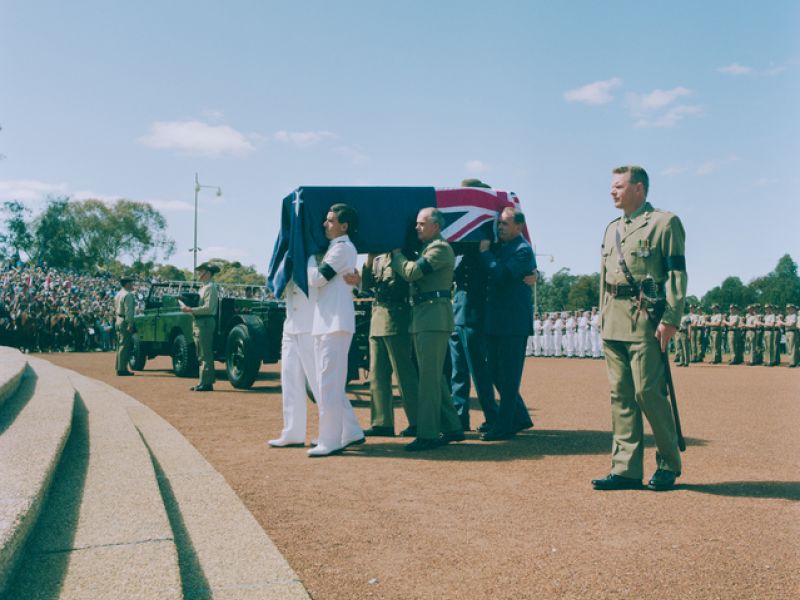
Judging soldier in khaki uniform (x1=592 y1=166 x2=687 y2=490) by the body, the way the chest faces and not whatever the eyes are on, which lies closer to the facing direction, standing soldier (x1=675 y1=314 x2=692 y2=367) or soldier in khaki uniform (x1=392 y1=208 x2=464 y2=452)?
the soldier in khaki uniform

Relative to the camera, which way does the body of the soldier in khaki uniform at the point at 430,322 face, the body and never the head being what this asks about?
to the viewer's left

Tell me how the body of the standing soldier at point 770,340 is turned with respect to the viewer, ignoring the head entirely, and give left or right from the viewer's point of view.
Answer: facing the viewer and to the left of the viewer

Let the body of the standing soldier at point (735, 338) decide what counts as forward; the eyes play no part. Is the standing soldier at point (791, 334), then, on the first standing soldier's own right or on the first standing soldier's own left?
on the first standing soldier's own left

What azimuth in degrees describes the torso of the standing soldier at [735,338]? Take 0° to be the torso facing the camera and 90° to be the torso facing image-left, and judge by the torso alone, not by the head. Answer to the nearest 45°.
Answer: approximately 45°

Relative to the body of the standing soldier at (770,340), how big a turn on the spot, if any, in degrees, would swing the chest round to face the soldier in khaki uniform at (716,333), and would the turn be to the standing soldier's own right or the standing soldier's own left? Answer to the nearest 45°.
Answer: approximately 90° to the standing soldier's own right

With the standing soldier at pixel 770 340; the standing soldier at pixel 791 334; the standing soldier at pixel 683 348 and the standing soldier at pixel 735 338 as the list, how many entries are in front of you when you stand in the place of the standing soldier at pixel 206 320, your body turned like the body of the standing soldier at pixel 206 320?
0

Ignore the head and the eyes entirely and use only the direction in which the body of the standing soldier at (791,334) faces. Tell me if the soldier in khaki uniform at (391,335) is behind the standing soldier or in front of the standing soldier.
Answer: in front

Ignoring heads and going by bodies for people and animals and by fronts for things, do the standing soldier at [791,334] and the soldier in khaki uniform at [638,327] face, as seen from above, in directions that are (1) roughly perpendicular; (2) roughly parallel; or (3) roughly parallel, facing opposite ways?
roughly parallel
